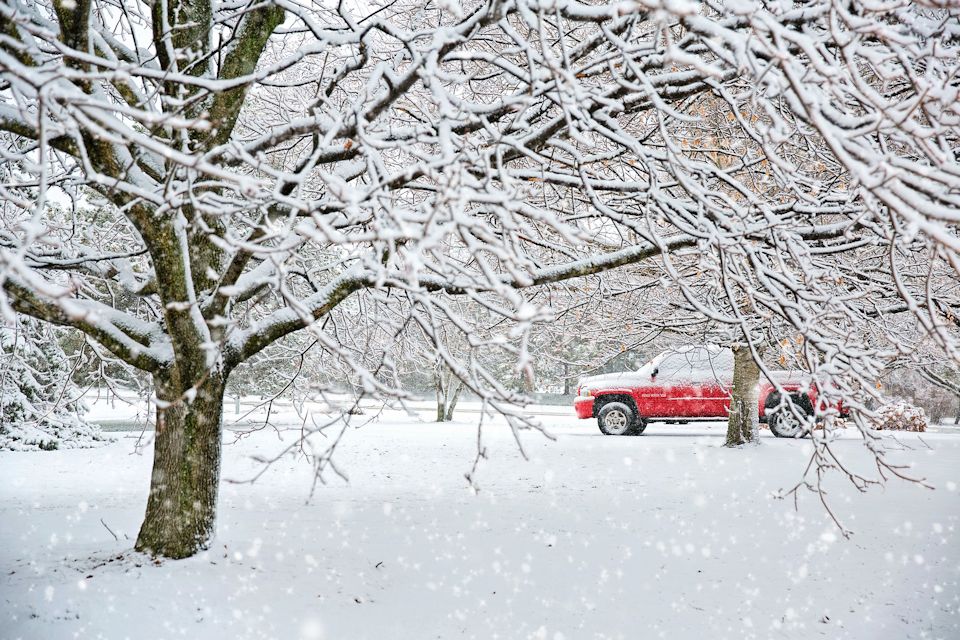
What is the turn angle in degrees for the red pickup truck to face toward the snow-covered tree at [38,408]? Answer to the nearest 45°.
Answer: approximately 45° to its left

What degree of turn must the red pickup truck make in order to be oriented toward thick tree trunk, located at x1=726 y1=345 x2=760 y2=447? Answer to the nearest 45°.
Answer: approximately 135° to its left

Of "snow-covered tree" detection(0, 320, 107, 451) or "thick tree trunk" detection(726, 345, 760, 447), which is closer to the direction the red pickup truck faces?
the snow-covered tree

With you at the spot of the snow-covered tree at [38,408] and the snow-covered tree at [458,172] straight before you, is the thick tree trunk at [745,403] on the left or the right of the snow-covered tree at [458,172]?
left

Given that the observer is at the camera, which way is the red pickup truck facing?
facing to the left of the viewer

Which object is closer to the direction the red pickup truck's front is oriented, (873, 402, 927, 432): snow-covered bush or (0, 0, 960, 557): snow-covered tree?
the snow-covered tree

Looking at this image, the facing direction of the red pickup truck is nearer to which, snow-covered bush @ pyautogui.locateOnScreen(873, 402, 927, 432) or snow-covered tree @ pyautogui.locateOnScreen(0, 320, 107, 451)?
the snow-covered tree

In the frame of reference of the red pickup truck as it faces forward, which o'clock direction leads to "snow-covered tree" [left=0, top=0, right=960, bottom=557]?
The snow-covered tree is roughly at 9 o'clock from the red pickup truck.

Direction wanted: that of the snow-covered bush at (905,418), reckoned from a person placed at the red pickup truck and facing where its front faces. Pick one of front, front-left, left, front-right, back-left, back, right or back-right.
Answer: back-right

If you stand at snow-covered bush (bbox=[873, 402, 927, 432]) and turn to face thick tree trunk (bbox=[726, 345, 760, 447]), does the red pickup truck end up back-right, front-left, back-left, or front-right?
front-right

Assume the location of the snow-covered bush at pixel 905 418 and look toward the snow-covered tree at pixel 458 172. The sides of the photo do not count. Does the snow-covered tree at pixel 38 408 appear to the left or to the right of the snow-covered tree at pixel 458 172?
right
